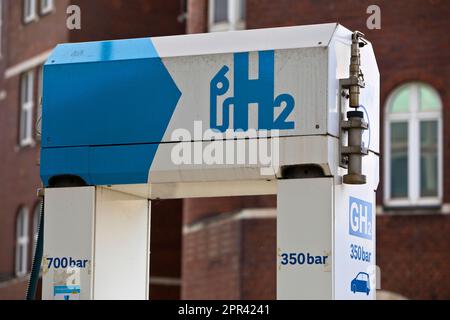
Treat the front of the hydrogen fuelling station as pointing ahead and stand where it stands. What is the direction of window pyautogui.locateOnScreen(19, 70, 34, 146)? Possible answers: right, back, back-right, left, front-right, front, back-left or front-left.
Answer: back

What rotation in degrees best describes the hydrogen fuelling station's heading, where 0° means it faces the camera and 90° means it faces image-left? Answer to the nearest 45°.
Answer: approximately 0°

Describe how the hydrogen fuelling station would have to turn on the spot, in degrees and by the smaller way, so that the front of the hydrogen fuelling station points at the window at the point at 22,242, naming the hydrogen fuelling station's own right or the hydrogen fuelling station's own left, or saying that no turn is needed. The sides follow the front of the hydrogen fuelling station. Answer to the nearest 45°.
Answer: approximately 180°

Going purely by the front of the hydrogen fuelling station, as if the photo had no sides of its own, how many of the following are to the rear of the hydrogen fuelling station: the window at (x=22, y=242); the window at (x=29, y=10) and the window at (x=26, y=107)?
3

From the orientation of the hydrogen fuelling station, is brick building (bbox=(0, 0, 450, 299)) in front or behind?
behind

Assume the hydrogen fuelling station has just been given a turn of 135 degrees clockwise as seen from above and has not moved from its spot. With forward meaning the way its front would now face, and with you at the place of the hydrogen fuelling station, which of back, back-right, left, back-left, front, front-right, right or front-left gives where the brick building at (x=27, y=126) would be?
front-right

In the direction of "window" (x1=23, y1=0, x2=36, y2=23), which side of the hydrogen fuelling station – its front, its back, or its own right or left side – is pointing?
back
